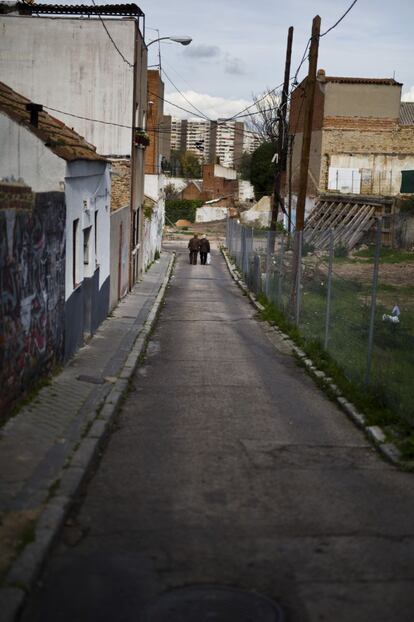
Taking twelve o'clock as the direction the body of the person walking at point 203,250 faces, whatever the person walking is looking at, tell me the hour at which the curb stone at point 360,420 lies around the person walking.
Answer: The curb stone is roughly at 6 o'clock from the person walking.

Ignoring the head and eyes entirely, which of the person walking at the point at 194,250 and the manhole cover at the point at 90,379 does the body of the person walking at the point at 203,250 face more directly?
the person walking

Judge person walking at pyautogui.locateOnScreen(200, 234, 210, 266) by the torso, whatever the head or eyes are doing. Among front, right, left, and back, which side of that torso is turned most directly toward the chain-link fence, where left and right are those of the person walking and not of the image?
back

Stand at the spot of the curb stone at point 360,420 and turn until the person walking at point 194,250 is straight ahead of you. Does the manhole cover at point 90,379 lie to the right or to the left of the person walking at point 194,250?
left

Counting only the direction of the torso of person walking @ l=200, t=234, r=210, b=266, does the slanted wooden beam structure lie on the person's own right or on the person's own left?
on the person's own right

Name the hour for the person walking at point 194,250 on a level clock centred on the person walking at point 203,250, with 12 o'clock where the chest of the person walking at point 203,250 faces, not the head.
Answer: the person walking at point 194,250 is roughly at 10 o'clock from the person walking at point 203,250.

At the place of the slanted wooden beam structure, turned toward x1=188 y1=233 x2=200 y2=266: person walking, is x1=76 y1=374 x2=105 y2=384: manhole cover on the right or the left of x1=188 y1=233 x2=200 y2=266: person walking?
left

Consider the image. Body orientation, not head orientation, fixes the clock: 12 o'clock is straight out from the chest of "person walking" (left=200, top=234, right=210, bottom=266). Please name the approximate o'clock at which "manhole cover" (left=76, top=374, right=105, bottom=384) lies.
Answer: The manhole cover is roughly at 6 o'clock from the person walking.

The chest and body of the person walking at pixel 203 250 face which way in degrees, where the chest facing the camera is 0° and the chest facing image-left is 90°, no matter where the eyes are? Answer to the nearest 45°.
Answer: approximately 180°
